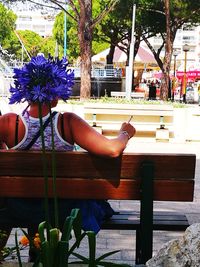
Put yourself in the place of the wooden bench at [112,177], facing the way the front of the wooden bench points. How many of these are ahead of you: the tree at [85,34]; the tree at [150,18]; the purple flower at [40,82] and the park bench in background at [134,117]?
3

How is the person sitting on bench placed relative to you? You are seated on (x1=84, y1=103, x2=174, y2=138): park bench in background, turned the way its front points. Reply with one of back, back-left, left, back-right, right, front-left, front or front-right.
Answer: front

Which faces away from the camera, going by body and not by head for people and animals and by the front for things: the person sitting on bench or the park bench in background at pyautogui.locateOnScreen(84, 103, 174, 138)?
the person sitting on bench

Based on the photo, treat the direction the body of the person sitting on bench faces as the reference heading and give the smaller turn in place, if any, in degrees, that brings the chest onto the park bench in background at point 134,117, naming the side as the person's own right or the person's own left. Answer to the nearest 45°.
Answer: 0° — they already face it

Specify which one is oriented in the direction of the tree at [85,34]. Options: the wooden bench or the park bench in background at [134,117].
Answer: the wooden bench

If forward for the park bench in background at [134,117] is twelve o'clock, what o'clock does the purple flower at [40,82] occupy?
The purple flower is roughly at 12 o'clock from the park bench in background.

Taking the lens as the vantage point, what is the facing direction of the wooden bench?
facing away from the viewer

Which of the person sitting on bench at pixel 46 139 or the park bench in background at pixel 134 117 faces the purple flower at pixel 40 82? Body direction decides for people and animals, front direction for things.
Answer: the park bench in background

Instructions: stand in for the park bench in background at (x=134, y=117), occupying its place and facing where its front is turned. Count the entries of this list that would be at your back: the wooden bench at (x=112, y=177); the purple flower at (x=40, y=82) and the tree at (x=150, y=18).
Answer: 1

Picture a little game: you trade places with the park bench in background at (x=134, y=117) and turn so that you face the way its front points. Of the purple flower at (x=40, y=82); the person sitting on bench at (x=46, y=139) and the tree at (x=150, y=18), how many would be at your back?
1

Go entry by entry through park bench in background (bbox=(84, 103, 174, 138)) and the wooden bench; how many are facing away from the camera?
1

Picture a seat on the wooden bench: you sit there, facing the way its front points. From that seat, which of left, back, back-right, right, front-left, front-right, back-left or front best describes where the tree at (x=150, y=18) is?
front

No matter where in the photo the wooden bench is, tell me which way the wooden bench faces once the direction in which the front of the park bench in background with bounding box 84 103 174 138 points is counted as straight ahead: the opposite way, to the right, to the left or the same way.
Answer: the opposite way

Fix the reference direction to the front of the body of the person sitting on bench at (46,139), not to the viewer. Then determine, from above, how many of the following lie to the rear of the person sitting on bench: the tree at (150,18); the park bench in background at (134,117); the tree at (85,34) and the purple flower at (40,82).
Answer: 1

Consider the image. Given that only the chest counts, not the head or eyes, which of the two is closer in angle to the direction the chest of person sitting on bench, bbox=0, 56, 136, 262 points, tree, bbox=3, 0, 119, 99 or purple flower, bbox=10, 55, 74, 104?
the tree

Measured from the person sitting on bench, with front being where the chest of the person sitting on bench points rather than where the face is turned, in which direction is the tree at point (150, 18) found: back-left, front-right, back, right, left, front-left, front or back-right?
front

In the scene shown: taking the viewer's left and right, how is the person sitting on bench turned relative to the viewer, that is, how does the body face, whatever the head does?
facing away from the viewer

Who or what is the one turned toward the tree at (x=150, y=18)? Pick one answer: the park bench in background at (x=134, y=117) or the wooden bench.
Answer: the wooden bench

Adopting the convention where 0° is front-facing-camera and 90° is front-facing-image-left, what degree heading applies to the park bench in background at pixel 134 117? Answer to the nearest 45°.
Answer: approximately 0°
